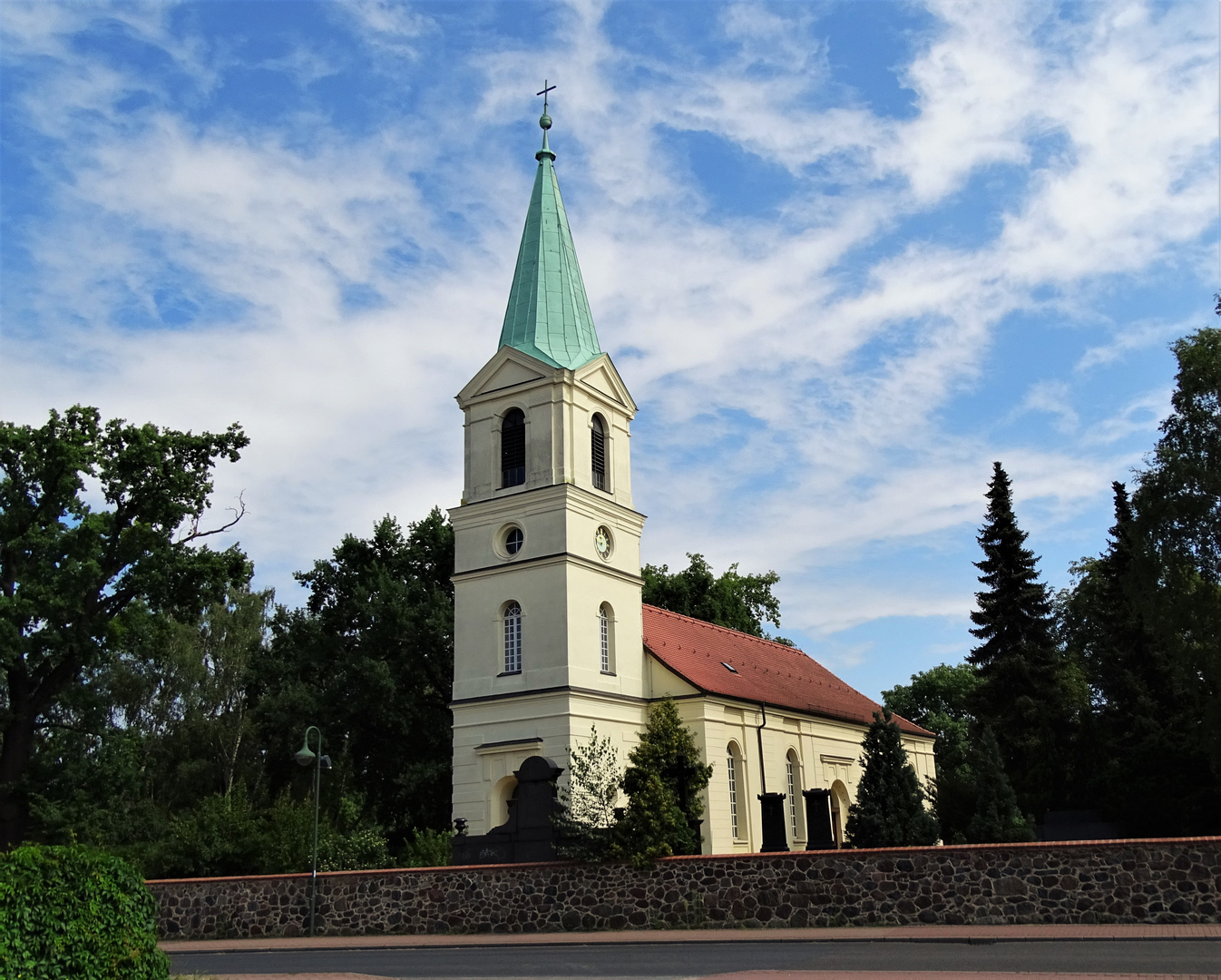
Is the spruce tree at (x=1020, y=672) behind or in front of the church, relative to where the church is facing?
behind

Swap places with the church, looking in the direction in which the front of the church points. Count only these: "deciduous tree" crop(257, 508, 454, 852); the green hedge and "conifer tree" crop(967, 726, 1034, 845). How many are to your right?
1

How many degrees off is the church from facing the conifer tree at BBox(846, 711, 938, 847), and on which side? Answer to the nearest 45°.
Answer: approximately 90° to its left

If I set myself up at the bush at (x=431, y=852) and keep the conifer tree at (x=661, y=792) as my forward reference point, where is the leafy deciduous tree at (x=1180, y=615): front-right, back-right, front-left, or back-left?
front-left

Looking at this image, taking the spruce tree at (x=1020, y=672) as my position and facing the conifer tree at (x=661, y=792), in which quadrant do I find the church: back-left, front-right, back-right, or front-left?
front-right

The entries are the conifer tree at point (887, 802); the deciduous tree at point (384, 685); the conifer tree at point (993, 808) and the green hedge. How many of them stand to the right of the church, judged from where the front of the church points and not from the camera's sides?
1

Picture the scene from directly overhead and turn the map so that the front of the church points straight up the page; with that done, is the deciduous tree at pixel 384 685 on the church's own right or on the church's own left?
on the church's own right

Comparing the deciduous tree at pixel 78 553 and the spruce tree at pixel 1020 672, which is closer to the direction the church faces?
the deciduous tree

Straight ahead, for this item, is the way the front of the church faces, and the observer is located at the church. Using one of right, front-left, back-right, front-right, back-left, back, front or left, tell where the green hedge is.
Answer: front-left

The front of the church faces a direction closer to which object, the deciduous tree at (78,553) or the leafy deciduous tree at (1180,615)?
the deciduous tree at (78,553)

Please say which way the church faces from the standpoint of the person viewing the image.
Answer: facing the viewer and to the left of the viewer

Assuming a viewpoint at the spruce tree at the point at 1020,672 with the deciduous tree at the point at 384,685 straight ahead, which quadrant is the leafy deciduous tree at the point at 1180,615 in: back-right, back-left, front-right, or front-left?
back-left
